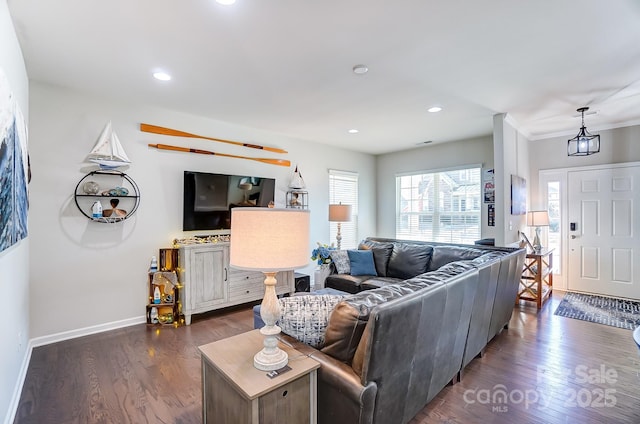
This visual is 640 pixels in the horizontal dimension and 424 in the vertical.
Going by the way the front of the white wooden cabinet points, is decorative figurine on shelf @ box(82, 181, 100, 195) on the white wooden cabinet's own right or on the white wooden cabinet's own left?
on the white wooden cabinet's own right

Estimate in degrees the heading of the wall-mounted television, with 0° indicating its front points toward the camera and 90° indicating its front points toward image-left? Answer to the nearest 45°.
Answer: approximately 315°

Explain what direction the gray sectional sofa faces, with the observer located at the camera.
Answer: facing away from the viewer and to the left of the viewer

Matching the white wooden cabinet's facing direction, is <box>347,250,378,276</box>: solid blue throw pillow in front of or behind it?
in front

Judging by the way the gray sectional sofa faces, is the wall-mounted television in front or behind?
in front

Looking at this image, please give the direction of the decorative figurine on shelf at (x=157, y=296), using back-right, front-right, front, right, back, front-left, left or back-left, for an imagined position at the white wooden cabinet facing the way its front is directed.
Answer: back-right

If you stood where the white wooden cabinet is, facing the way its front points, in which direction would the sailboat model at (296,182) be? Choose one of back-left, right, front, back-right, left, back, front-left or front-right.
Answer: left

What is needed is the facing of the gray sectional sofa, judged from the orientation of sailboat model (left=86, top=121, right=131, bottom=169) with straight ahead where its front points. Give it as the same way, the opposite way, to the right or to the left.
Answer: to the left

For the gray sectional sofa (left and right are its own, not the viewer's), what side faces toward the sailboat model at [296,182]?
front

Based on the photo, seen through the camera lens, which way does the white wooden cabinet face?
facing the viewer and to the right of the viewer
